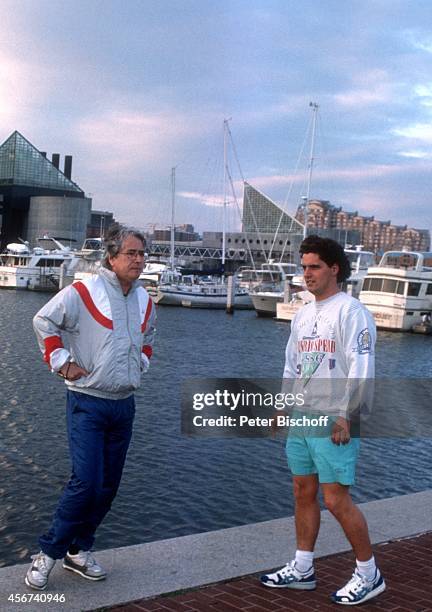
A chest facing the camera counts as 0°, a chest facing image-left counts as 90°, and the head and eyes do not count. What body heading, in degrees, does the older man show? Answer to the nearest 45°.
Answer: approximately 315°

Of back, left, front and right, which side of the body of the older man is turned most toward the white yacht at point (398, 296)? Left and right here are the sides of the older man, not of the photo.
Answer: left

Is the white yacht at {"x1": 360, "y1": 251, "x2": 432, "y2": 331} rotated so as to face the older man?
no

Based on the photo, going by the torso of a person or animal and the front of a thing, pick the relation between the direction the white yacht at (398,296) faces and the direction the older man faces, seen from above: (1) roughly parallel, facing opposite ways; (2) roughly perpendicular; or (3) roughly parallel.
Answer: roughly perpendicular
